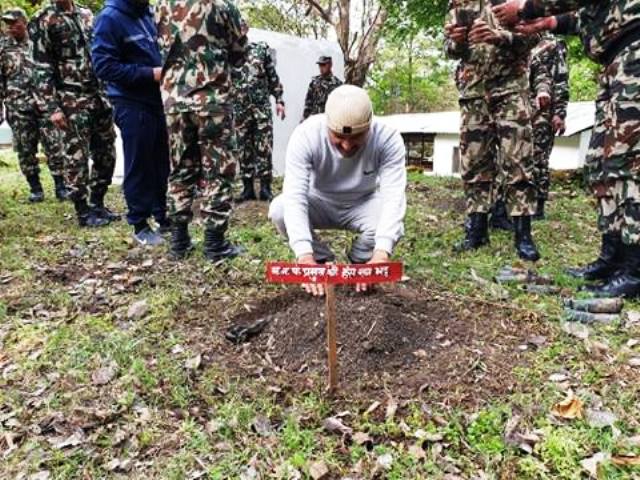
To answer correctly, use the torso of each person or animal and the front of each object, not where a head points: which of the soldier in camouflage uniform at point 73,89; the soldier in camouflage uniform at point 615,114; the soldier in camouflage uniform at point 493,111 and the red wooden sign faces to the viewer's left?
the soldier in camouflage uniform at point 615,114

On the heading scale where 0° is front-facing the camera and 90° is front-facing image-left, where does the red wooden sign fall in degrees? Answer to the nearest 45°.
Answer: approximately 0°

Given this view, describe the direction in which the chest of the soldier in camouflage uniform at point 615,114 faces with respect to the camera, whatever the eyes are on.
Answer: to the viewer's left

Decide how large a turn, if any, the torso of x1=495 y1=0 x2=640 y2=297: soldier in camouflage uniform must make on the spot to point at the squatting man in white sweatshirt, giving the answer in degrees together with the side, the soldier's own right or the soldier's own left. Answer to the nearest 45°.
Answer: approximately 45° to the soldier's own left

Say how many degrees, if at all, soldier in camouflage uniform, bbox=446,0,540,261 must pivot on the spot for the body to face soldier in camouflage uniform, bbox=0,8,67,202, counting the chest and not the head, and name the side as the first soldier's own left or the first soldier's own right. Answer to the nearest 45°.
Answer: approximately 90° to the first soldier's own right

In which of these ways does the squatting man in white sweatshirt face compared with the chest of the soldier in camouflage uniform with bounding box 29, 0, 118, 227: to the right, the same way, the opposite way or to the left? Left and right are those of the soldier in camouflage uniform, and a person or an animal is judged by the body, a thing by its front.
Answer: to the right

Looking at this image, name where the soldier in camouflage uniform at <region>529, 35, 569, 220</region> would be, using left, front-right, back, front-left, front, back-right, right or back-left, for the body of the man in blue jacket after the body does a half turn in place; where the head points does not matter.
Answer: back-right

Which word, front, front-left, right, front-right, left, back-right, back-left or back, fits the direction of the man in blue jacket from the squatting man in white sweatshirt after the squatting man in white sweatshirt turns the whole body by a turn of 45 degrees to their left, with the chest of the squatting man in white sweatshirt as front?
back

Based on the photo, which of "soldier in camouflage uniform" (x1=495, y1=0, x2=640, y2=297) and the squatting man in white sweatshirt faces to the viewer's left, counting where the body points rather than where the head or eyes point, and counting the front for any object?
the soldier in camouflage uniform
